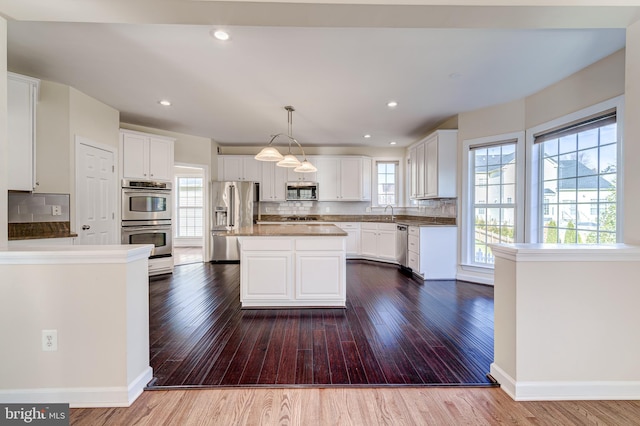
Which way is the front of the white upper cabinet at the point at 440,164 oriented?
to the viewer's left

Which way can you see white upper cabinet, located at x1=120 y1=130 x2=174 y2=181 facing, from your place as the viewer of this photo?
facing the viewer and to the right of the viewer

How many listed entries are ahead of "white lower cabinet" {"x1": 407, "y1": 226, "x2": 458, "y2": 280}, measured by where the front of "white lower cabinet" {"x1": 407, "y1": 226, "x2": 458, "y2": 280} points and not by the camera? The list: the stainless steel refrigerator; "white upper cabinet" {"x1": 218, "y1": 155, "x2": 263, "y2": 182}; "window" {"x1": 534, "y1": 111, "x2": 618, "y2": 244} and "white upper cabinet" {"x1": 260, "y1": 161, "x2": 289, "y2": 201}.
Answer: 3

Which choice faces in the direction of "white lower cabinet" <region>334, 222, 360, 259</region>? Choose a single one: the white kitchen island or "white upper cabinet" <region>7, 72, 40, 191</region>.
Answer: the white upper cabinet

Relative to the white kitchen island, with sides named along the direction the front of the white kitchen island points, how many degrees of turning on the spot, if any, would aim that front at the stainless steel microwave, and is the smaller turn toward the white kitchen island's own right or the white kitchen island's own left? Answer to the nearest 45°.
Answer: approximately 180°

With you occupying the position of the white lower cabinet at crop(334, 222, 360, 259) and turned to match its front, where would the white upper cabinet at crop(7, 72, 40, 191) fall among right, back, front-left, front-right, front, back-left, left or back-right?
front-right

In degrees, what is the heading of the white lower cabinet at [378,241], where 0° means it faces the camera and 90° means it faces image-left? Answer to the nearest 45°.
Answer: approximately 45°

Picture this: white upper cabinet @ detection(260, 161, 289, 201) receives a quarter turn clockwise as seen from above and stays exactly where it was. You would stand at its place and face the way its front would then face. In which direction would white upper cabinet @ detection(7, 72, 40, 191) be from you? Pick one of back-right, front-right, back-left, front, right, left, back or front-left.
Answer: front-left

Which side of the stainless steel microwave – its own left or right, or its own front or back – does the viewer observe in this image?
front

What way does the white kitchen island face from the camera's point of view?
toward the camera

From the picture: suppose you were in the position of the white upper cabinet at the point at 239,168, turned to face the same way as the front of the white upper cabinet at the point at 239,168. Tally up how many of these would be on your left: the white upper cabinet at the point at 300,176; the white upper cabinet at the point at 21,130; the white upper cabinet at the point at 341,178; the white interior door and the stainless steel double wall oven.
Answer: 2

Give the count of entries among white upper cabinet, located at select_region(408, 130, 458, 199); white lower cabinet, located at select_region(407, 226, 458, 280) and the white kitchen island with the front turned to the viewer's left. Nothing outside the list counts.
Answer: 2

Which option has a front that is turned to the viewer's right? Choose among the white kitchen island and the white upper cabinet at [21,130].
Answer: the white upper cabinet

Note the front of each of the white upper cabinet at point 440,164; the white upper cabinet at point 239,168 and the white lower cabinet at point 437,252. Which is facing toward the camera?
the white upper cabinet at point 239,168

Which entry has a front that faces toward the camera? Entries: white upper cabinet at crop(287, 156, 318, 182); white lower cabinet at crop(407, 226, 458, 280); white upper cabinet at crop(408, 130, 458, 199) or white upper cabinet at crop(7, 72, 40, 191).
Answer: white upper cabinet at crop(287, 156, 318, 182)

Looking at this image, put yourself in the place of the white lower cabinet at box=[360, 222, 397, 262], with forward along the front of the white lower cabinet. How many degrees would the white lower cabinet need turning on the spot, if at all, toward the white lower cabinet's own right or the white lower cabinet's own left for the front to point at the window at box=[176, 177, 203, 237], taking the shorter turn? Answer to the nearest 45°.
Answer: approximately 45° to the white lower cabinet's own right

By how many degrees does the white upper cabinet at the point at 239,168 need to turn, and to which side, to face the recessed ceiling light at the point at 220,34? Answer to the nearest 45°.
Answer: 0° — it already faces it

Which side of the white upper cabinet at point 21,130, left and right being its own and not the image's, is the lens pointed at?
right
